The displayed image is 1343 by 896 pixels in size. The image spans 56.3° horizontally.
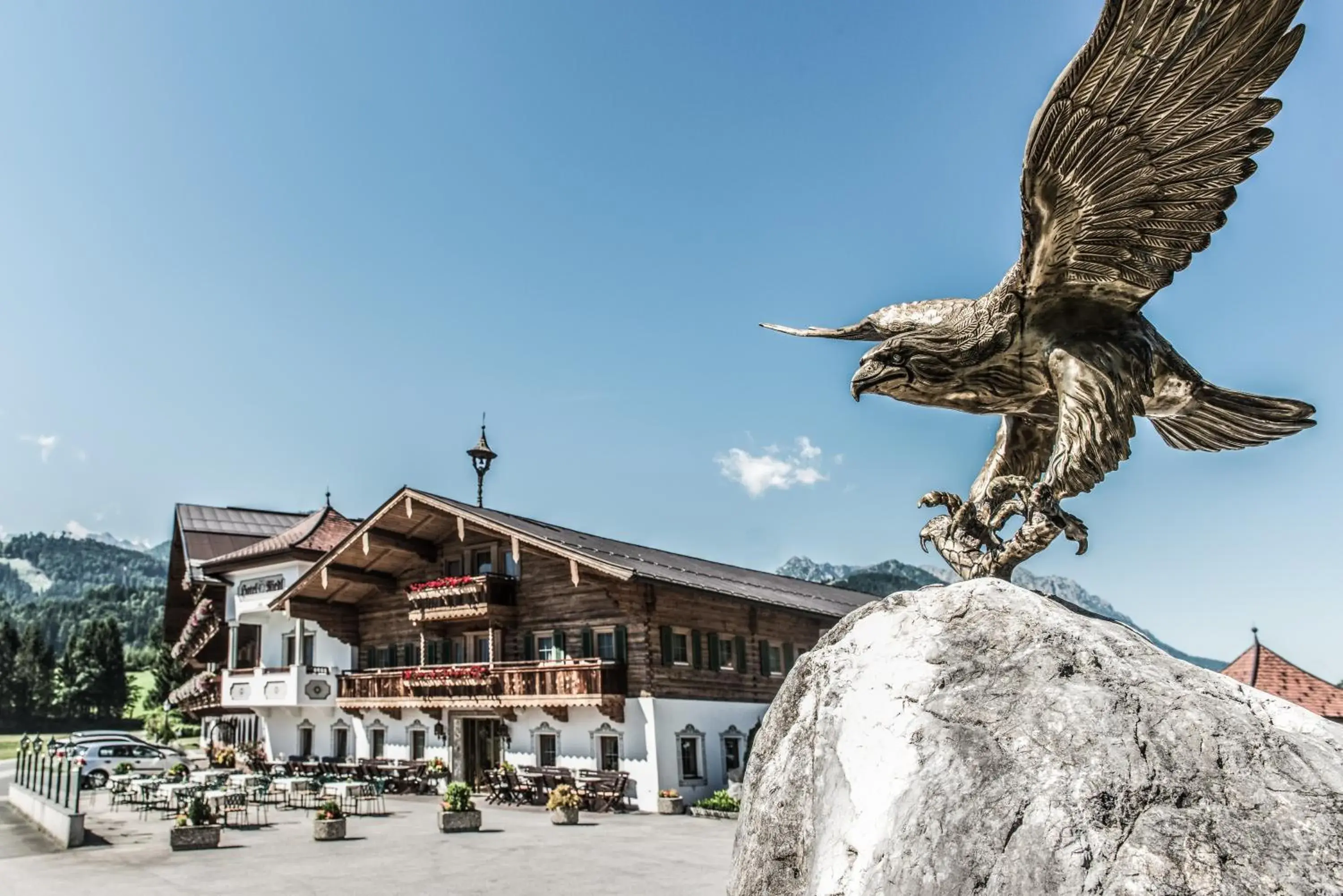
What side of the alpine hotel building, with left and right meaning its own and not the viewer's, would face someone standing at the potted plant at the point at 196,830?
front

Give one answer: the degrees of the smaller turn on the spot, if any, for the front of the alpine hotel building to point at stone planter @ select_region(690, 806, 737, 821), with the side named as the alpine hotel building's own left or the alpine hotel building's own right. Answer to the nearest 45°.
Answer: approximately 90° to the alpine hotel building's own left

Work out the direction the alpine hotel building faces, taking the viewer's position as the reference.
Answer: facing the viewer and to the left of the viewer

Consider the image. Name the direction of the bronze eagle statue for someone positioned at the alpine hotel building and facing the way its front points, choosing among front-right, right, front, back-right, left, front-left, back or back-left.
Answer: front-left

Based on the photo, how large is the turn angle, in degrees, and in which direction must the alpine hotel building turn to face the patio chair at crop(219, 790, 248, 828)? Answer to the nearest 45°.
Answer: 0° — it already faces it

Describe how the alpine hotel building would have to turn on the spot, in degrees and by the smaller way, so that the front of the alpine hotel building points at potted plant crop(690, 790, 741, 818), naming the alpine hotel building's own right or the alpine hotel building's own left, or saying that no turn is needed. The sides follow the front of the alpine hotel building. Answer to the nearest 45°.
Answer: approximately 90° to the alpine hotel building's own left

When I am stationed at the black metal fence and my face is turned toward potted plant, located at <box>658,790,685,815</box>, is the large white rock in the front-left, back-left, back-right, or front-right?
front-right

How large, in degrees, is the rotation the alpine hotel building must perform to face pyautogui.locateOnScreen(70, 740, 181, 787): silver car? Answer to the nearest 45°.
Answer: approximately 90° to its right

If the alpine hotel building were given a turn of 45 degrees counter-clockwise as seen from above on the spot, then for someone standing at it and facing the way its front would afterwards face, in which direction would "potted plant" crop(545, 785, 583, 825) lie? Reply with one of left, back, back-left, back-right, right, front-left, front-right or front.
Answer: front

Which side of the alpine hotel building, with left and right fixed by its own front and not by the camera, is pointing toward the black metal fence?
front

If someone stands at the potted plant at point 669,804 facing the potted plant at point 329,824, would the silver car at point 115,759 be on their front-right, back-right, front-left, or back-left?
front-right

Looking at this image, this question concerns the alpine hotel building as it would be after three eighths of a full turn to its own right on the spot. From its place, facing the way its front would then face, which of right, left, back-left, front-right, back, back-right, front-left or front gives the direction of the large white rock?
back
